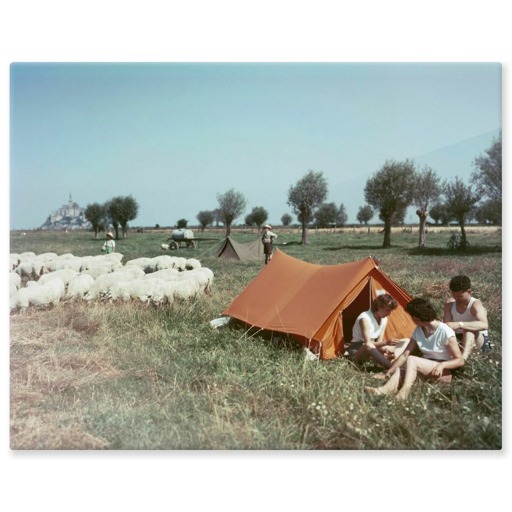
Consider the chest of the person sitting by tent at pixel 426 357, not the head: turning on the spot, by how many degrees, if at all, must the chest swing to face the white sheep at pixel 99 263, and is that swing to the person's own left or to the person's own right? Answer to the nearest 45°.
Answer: approximately 90° to the person's own right

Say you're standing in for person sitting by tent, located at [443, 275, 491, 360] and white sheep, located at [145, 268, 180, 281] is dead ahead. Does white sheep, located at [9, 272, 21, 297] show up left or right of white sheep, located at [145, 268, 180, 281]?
left

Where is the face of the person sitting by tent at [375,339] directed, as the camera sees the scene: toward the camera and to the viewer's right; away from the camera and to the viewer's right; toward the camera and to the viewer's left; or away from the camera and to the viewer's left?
toward the camera and to the viewer's right

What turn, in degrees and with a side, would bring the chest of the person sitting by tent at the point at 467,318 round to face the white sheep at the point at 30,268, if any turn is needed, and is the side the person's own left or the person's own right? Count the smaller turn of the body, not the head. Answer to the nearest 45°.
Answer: approximately 45° to the person's own right

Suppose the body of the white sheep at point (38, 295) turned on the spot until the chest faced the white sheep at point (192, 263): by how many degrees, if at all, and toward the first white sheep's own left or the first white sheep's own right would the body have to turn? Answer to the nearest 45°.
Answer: approximately 135° to the first white sheep's own right

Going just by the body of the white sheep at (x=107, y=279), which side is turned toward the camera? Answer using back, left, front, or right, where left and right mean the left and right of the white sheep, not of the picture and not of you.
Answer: left

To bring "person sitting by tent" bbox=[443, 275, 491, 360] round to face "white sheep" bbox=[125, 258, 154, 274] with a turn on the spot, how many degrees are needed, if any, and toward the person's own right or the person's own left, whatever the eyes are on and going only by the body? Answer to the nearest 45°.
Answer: approximately 90° to the person's own right

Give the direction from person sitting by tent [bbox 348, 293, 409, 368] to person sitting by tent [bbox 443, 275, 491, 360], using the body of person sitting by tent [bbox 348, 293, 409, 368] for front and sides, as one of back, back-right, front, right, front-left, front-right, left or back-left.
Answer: front-left

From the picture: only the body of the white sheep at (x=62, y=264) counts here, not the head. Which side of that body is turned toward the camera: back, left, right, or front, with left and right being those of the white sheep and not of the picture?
left

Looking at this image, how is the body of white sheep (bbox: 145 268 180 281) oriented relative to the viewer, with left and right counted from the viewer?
facing to the left of the viewer

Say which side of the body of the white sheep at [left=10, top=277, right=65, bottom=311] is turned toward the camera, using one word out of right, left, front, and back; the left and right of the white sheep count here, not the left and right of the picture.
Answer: left

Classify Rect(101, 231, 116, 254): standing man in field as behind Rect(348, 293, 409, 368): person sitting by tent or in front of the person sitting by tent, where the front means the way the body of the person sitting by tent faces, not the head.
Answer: behind

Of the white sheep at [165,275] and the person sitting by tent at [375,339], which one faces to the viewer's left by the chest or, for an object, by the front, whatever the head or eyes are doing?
the white sheep
